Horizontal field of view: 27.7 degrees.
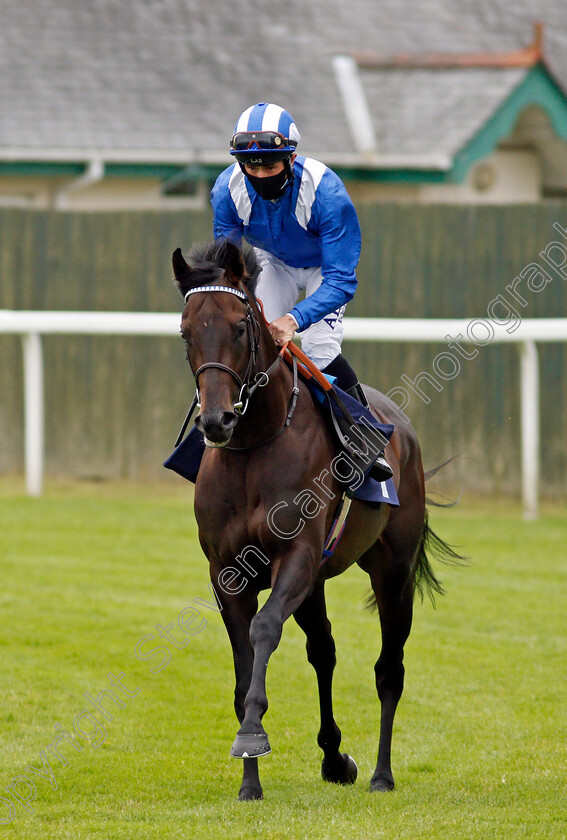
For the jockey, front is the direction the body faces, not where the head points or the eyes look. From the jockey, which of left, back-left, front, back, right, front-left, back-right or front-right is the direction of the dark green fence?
back-right

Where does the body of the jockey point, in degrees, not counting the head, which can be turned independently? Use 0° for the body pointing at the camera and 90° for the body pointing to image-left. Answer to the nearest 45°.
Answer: approximately 45°

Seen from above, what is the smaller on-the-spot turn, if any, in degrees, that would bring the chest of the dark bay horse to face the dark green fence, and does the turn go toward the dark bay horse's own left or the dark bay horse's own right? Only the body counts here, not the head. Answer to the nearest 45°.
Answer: approximately 135° to the dark bay horse's own right

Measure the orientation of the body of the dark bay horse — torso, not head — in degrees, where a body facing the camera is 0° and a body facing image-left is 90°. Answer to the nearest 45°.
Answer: approximately 45°

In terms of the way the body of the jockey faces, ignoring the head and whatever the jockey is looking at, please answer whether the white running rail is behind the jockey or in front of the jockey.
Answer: behind

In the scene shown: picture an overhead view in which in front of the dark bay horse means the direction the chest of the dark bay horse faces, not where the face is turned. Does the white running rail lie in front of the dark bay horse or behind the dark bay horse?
behind
